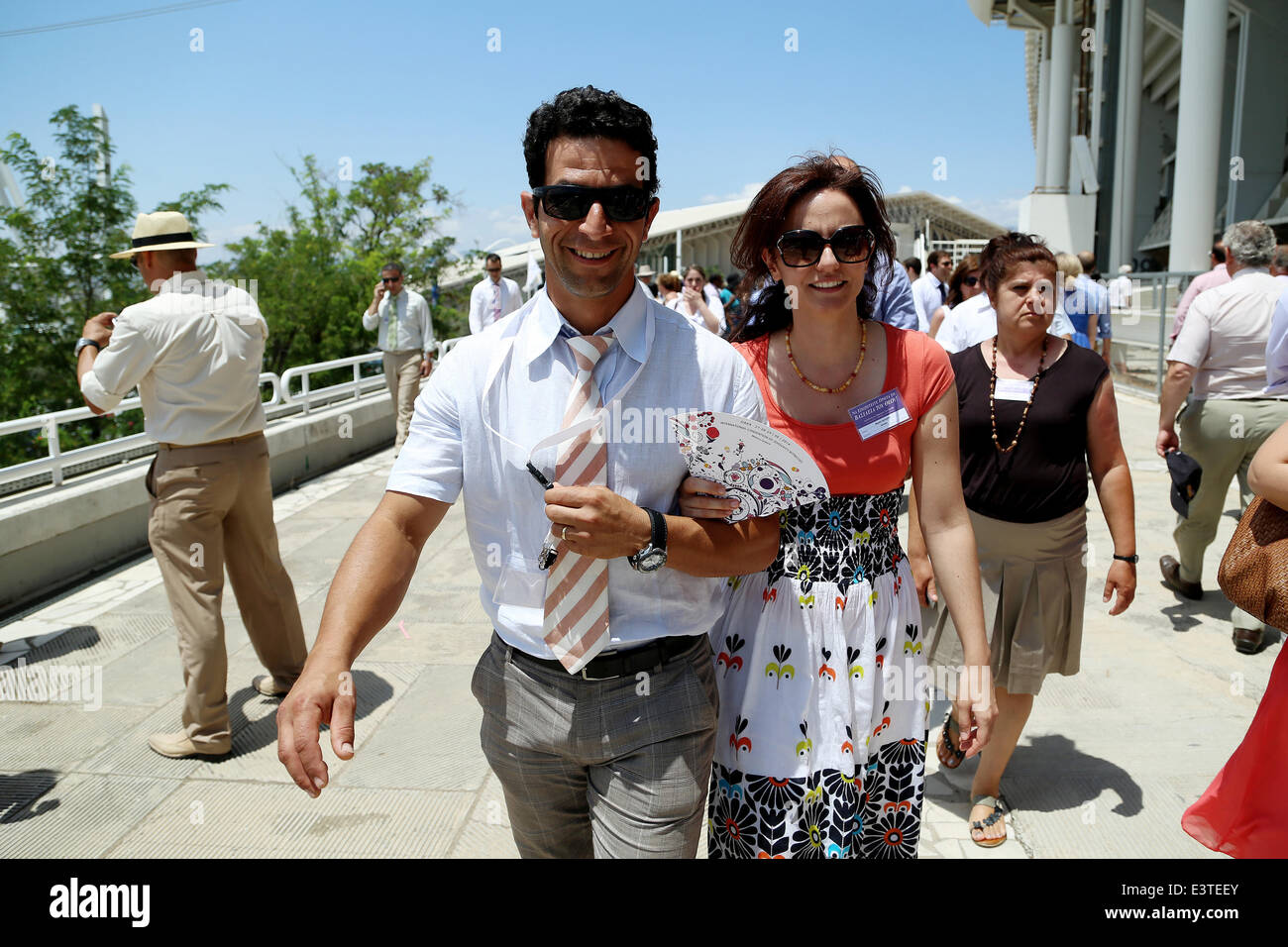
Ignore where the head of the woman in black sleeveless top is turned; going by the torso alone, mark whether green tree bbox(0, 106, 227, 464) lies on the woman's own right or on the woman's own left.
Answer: on the woman's own right

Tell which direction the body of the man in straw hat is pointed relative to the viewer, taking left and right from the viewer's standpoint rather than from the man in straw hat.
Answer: facing away from the viewer and to the left of the viewer

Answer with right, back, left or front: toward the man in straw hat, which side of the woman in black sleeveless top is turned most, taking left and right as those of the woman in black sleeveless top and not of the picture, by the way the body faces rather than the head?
right

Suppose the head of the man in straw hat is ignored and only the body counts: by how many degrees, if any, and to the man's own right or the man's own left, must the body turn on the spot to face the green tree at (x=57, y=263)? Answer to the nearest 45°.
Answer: approximately 45° to the man's own right

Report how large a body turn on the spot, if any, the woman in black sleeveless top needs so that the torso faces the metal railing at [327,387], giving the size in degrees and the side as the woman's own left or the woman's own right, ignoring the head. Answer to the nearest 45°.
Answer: approximately 135° to the woman's own right

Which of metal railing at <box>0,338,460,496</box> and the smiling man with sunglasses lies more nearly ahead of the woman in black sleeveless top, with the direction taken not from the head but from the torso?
the smiling man with sunglasses

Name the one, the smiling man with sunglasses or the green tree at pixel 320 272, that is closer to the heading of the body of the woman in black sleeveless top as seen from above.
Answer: the smiling man with sunglasses
